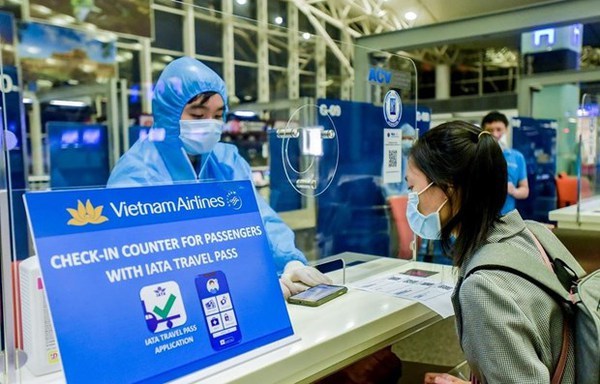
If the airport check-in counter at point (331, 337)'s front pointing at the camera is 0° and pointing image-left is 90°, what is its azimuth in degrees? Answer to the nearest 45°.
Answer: approximately 315°

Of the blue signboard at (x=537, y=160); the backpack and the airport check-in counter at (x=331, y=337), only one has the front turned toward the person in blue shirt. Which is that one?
the blue signboard

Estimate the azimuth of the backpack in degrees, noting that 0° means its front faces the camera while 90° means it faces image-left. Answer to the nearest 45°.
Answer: approximately 270°

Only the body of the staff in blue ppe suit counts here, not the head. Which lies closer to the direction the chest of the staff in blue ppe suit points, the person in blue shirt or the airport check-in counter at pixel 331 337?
the airport check-in counter

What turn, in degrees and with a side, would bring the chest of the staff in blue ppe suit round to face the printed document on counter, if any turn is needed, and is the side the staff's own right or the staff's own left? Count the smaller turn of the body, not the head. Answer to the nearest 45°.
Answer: approximately 45° to the staff's own left

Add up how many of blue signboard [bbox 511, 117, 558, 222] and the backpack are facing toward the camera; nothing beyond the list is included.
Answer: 1

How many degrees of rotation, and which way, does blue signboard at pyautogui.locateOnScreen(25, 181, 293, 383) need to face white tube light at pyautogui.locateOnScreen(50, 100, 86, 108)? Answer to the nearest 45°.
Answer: approximately 135° to its left

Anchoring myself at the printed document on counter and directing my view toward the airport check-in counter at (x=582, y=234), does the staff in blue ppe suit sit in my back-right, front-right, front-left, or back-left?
back-left

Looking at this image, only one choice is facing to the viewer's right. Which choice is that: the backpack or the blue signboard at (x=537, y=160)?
the backpack

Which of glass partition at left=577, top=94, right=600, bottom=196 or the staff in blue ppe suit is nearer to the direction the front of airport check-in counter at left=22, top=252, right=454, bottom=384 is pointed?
the glass partition

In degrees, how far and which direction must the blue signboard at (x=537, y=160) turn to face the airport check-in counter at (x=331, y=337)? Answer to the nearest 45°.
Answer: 0° — it already faces it
